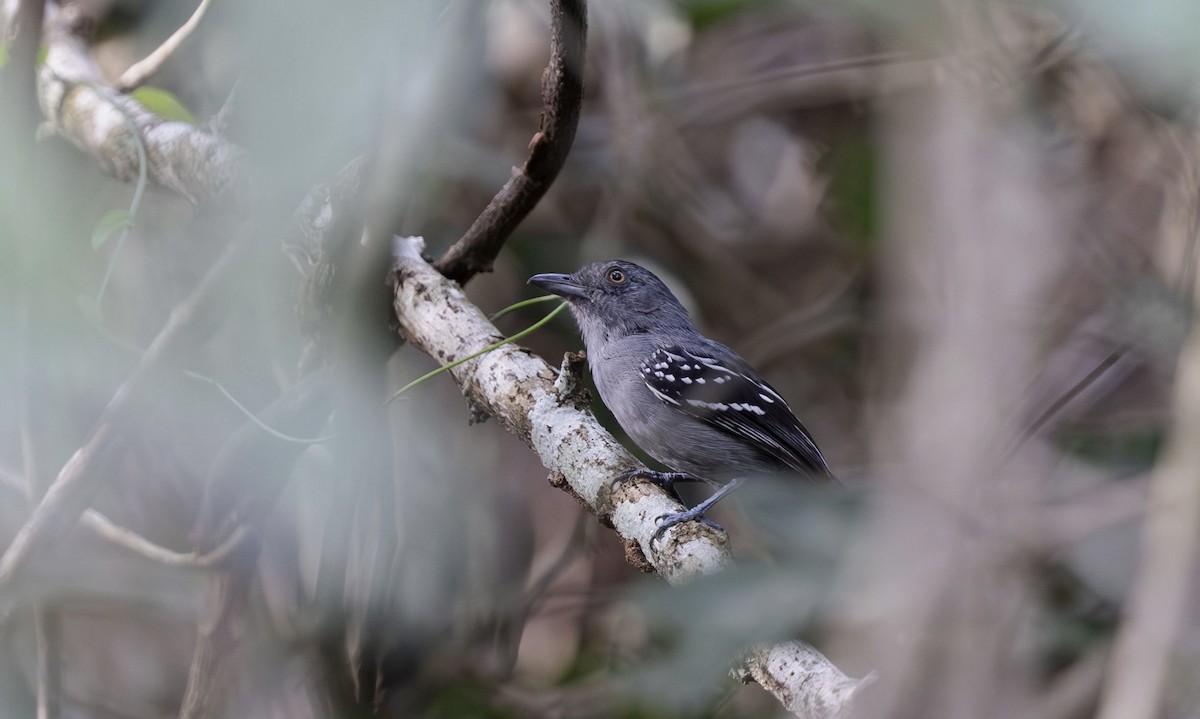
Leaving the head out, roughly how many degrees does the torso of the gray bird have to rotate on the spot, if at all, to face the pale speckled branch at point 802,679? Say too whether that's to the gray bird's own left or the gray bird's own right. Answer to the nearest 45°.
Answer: approximately 90° to the gray bird's own left

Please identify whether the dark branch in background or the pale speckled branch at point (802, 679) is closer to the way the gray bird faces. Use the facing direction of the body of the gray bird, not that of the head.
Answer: the dark branch in background

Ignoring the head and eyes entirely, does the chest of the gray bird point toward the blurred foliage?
yes

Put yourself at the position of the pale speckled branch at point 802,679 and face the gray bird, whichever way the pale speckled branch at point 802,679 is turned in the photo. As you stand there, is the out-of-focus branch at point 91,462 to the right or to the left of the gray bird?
left

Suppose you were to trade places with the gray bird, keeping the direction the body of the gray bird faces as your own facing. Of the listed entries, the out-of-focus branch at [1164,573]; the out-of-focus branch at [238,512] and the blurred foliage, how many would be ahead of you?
2

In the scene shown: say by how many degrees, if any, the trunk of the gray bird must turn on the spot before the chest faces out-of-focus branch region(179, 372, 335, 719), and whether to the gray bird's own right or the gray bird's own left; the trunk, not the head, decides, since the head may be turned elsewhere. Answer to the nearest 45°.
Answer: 0° — it already faces it

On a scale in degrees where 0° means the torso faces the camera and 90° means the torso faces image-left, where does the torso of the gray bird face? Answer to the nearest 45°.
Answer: approximately 90°
